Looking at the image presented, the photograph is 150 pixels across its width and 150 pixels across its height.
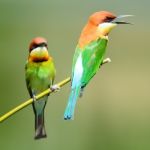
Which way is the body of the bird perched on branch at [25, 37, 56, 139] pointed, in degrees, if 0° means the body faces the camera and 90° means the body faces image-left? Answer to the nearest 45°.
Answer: approximately 0°

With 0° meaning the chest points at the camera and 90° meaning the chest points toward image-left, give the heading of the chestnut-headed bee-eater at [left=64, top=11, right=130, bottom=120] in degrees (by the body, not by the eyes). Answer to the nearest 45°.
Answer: approximately 225°

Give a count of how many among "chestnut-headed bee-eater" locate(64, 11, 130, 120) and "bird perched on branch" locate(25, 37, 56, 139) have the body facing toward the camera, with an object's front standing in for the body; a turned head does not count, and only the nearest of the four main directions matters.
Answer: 1
